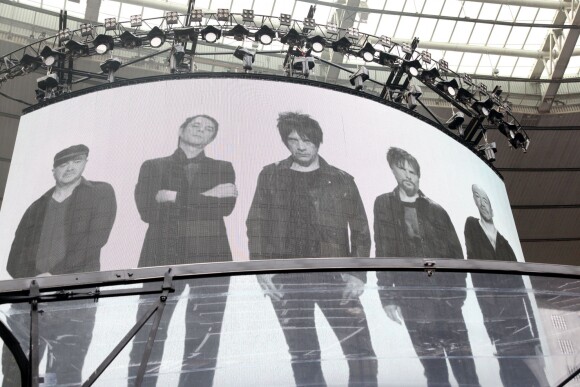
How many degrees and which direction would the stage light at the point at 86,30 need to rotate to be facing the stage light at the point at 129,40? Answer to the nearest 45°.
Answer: approximately 90° to its left

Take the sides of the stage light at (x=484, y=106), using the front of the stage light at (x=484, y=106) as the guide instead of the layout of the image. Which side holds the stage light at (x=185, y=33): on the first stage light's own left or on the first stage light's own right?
on the first stage light's own right

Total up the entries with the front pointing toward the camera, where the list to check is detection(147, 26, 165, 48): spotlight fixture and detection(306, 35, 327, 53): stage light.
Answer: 2

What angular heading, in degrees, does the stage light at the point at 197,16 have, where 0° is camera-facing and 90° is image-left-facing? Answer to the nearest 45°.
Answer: approximately 0°

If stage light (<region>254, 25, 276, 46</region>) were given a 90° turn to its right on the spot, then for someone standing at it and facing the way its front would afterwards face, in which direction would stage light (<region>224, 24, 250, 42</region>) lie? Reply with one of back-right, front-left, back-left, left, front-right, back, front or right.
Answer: front

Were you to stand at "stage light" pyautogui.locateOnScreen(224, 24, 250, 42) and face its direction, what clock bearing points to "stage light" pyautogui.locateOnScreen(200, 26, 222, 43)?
"stage light" pyautogui.locateOnScreen(200, 26, 222, 43) is roughly at 2 o'clock from "stage light" pyautogui.locateOnScreen(224, 24, 250, 42).

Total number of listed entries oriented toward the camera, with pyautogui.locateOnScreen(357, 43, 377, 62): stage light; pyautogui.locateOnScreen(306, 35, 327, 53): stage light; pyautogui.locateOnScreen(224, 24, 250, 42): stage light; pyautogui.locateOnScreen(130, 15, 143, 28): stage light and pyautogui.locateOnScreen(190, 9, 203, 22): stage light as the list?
5

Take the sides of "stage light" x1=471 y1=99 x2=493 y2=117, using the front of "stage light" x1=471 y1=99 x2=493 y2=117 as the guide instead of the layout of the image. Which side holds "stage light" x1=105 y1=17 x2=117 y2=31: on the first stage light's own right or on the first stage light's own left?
on the first stage light's own right

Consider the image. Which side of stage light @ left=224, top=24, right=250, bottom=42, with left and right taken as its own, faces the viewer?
front

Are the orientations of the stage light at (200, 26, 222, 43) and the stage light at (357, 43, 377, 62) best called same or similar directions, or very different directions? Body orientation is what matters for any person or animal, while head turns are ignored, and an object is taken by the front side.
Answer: same or similar directions

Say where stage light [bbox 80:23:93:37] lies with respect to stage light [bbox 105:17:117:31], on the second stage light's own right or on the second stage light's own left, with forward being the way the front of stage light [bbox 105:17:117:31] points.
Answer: on the second stage light's own right

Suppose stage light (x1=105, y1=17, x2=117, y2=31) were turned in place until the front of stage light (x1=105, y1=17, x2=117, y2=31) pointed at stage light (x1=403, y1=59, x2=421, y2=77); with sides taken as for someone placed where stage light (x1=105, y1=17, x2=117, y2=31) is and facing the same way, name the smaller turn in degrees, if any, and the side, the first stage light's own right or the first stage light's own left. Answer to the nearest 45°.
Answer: approximately 90° to the first stage light's own left

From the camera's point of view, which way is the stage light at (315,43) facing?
toward the camera

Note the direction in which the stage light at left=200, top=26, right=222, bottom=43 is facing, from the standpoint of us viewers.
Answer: facing the viewer

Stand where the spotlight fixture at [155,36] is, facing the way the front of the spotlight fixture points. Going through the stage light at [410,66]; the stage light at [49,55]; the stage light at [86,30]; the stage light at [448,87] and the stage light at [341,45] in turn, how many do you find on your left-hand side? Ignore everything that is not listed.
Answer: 3

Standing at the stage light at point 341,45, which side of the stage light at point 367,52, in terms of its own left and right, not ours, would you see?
right
